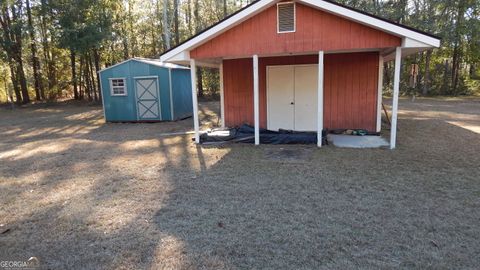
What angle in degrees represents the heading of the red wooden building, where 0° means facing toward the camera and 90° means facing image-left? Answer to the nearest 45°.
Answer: approximately 0°

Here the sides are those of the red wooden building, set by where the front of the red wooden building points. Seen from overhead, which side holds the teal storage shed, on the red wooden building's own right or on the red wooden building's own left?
on the red wooden building's own right
